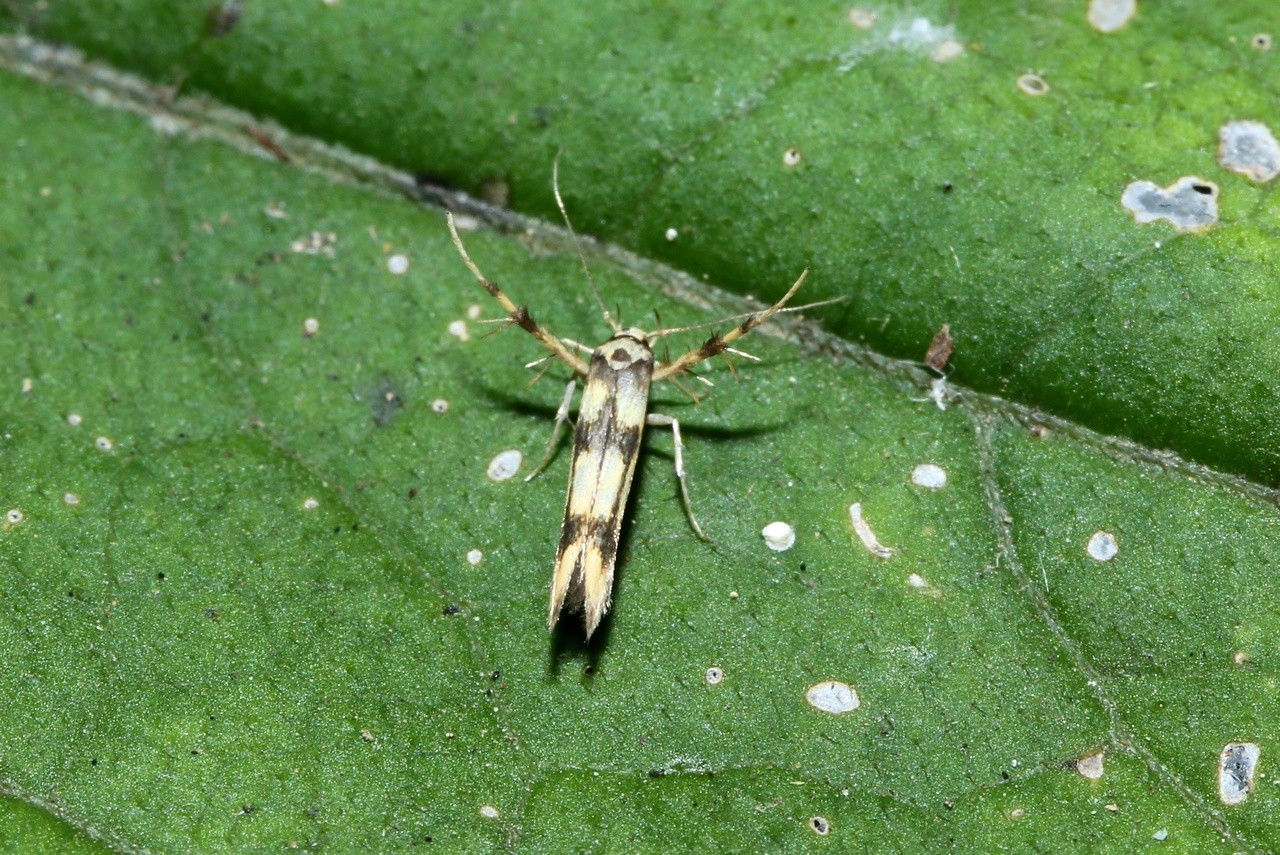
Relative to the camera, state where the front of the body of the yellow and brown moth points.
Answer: away from the camera
